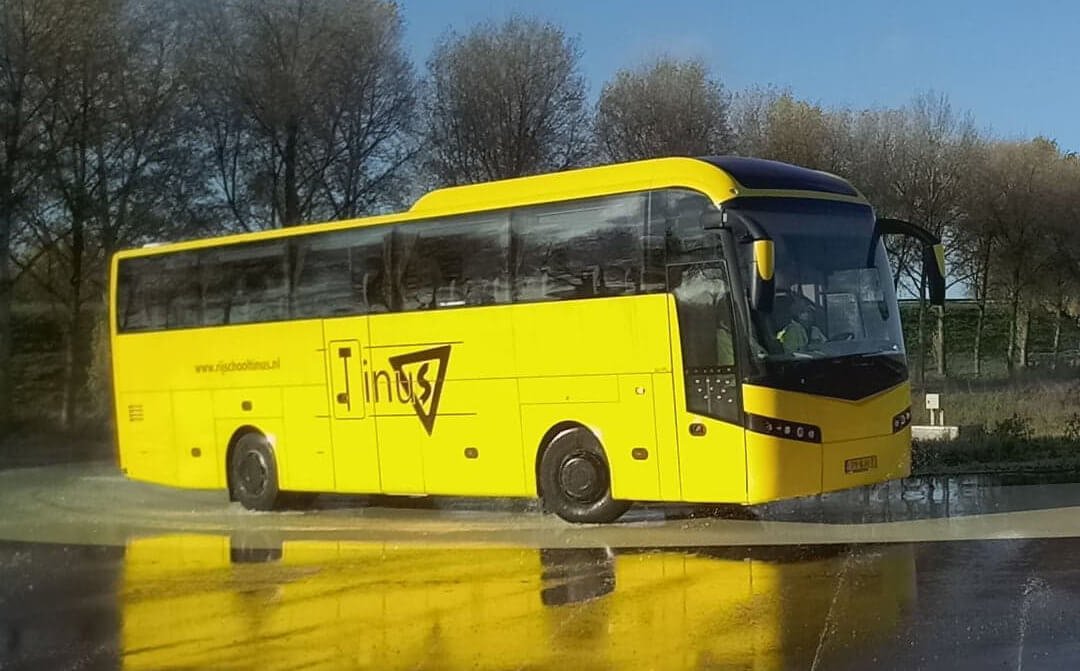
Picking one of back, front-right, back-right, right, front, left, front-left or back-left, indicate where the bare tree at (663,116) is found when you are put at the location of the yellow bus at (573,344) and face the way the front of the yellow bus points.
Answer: back-left

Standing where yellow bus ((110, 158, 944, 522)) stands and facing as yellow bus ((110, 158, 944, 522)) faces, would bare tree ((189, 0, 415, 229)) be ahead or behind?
behind

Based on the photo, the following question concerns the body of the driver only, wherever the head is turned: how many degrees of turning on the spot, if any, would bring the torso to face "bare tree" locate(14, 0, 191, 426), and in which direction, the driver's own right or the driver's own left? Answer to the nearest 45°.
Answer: approximately 180°

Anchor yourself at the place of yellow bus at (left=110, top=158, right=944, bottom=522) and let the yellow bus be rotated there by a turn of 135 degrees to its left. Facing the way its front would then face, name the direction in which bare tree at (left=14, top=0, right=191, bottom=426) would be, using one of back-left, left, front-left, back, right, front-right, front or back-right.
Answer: front-left

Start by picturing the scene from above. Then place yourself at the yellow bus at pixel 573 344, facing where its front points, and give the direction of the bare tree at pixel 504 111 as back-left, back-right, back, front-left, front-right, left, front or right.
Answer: back-left

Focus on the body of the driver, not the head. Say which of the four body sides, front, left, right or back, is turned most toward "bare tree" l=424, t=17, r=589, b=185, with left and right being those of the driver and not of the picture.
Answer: back

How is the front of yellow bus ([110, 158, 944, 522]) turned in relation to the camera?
facing the viewer and to the right of the viewer

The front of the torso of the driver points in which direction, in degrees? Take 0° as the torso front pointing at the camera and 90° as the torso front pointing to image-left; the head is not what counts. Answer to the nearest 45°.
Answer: approximately 315°

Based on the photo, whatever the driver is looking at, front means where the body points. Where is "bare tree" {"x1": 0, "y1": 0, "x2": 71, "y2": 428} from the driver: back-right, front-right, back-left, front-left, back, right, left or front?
back

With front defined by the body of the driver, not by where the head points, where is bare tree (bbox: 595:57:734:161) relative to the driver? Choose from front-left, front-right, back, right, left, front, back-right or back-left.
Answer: back-left
